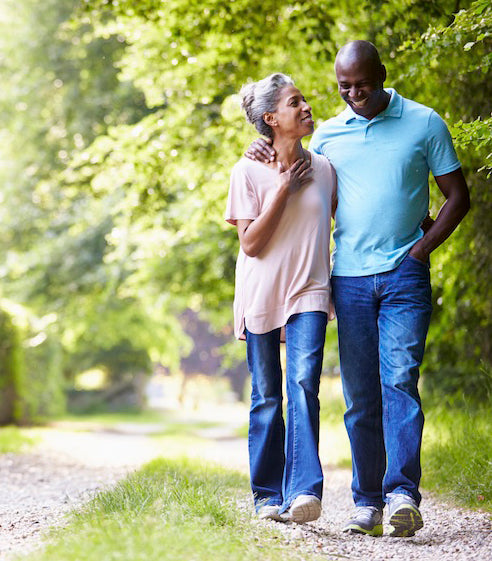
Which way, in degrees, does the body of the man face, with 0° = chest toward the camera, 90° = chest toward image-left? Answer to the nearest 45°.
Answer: approximately 0°
